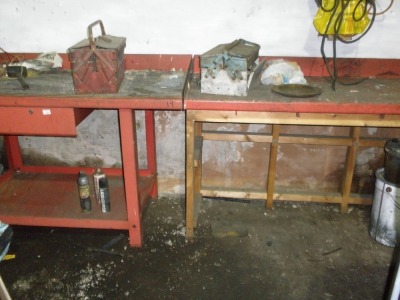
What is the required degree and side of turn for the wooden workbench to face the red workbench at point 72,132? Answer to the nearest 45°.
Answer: approximately 90° to its right

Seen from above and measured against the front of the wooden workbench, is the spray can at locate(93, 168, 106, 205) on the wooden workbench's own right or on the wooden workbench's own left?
on the wooden workbench's own right

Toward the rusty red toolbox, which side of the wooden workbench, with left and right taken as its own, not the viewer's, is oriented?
right

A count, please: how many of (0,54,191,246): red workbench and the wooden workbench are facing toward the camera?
2

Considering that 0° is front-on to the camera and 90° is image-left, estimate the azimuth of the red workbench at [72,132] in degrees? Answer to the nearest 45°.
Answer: approximately 0°

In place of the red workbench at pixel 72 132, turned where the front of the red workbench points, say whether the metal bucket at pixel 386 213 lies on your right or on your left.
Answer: on your left

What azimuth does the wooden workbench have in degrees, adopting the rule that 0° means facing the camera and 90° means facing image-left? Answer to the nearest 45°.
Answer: approximately 0°

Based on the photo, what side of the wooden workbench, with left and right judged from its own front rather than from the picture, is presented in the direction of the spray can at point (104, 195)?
right
